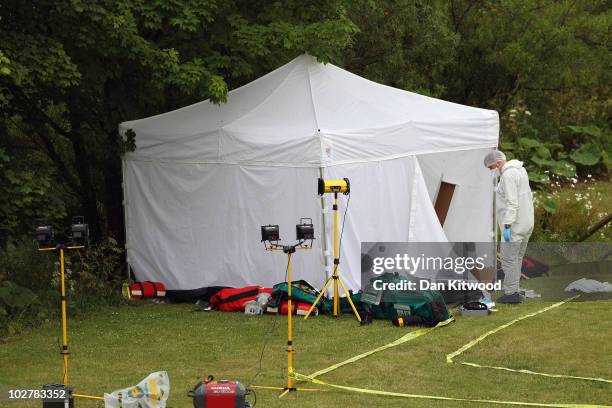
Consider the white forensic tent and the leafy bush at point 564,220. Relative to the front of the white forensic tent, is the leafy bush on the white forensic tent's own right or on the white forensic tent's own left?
on the white forensic tent's own left

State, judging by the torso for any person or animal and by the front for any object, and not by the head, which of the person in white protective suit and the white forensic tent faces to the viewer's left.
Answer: the person in white protective suit

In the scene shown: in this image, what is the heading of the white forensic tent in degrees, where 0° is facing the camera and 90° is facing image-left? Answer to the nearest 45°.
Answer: approximately 315°

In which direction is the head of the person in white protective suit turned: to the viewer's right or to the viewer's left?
to the viewer's left

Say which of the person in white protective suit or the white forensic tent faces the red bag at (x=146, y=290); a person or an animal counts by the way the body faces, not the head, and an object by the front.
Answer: the person in white protective suit

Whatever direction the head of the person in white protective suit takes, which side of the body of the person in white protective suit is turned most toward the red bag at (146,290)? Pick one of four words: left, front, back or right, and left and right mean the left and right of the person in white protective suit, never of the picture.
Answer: front

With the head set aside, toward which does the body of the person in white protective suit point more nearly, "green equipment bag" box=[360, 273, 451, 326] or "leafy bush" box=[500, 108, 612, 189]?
the green equipment bag

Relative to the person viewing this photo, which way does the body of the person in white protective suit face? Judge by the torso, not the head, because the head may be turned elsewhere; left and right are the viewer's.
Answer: facing to the left of the viewer

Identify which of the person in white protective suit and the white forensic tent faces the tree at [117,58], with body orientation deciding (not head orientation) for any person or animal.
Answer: the person in white protective suit

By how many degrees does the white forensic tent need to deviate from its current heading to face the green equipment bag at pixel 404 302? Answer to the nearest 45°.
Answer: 0° — it already faces it

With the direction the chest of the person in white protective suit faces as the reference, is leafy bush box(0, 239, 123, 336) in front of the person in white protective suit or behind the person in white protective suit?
in front

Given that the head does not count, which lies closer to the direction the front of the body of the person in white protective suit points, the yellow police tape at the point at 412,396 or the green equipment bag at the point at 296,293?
the green equipment bag

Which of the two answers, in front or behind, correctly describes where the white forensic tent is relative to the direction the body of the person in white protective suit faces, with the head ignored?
in front

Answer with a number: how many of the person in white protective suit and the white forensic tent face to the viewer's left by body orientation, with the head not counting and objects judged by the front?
1

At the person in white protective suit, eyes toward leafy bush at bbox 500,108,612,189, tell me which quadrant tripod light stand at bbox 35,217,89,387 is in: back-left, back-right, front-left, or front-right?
back-left
